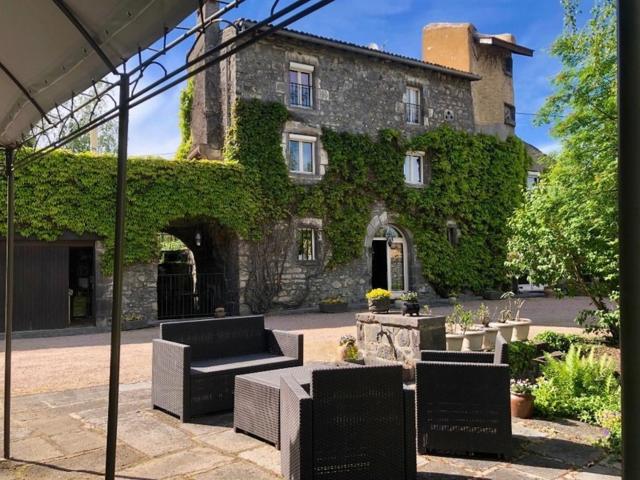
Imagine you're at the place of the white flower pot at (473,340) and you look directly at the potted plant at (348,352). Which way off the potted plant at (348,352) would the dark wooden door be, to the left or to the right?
right

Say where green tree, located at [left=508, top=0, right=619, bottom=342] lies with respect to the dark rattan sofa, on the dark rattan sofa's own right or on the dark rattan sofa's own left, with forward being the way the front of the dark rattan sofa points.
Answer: on the dark rattan sofa's own left

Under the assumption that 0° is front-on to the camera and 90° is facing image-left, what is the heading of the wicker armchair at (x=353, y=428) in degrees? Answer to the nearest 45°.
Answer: approximately 180°

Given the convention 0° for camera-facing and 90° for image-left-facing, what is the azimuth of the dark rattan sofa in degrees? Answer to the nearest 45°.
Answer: approximately 315°

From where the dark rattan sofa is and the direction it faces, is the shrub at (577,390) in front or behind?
in front

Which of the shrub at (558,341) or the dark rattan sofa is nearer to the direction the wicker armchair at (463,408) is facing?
the dark rattan sofa

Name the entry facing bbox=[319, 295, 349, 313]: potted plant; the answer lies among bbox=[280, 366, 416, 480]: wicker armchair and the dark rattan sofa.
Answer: the wicker armchair

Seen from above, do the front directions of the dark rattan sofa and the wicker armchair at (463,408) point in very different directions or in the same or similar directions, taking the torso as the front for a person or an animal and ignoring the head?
very different directions

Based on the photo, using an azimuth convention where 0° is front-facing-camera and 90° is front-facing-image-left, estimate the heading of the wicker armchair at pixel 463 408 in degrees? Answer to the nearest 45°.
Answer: approximately 90°

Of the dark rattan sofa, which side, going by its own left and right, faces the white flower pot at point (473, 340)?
left

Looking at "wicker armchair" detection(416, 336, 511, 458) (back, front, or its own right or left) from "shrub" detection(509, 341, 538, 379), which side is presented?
right
